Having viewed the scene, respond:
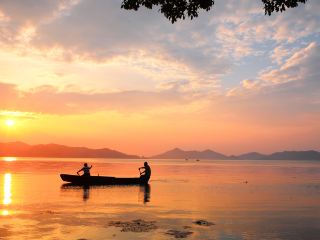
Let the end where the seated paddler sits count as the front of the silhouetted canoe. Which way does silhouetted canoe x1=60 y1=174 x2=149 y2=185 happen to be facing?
to the viewer's left

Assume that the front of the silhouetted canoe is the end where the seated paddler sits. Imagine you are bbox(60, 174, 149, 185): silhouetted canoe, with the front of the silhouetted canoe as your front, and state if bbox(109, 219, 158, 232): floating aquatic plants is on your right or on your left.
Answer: on your left

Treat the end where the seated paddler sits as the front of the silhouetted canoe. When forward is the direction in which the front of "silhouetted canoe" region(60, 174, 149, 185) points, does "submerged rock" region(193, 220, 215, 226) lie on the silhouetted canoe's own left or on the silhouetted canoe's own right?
on the silhouetted canoe's own left

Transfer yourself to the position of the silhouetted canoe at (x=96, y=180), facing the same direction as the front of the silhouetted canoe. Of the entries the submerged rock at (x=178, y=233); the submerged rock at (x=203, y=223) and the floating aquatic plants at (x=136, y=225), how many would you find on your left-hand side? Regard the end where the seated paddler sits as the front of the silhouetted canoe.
3

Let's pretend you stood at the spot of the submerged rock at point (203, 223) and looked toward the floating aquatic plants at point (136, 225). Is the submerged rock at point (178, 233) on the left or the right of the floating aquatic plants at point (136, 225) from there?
left

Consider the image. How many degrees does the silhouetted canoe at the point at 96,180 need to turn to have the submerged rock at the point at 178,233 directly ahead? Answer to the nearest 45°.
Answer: approximately 90° to its left
